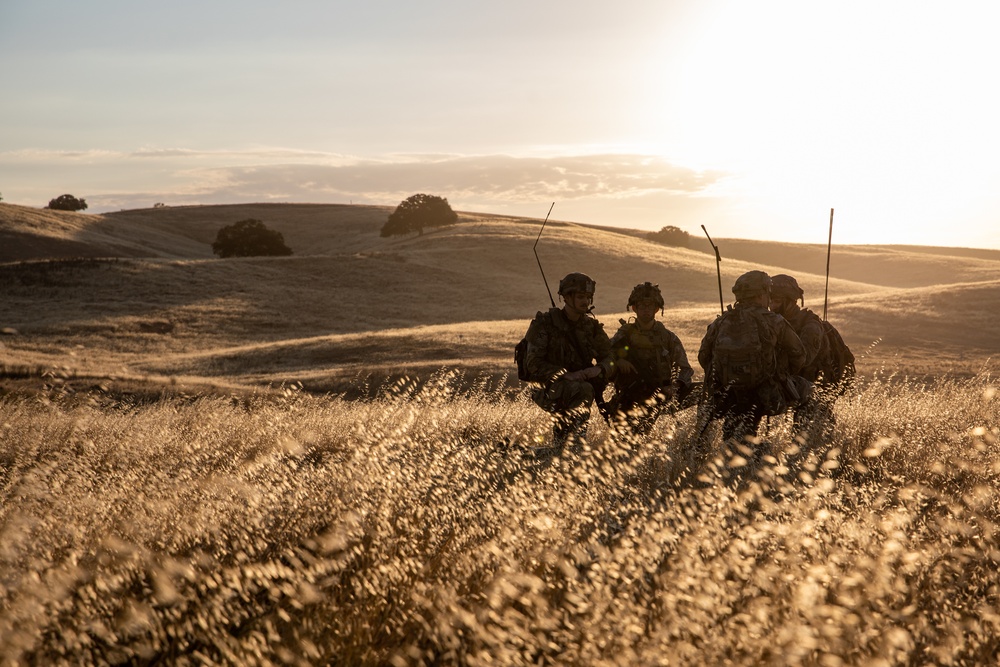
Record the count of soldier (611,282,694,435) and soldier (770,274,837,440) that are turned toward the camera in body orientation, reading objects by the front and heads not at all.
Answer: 1

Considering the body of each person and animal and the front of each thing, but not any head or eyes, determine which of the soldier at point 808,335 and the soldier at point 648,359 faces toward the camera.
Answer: the soldier at point 648,359

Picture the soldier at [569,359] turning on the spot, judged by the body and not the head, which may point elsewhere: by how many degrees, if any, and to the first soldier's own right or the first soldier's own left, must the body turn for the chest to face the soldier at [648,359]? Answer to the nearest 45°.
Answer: approximately 90° to the first soldier's own left

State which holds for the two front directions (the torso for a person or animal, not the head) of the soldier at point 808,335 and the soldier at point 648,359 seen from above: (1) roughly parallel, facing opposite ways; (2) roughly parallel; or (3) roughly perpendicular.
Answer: roughly perpendicular

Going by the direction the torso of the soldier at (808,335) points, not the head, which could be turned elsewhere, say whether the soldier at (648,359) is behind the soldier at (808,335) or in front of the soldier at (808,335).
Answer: in front

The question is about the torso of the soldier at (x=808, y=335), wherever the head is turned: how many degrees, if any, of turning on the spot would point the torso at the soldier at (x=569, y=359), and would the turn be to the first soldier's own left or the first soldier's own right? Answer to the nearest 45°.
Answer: approximately 45° to the first soldier's own left

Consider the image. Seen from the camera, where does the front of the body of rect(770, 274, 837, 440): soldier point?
to the viewer's left

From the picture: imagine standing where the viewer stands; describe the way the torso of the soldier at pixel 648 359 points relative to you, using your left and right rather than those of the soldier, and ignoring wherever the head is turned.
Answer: facing the viewer

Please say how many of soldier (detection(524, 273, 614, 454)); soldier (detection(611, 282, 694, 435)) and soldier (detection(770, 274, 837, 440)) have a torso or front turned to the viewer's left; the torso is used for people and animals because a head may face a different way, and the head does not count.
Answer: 1

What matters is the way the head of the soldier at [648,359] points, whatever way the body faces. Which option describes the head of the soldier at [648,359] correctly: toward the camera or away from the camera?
toward the camera

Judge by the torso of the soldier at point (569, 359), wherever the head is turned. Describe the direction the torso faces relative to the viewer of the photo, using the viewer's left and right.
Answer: facing the viewer and to the right of the viewer

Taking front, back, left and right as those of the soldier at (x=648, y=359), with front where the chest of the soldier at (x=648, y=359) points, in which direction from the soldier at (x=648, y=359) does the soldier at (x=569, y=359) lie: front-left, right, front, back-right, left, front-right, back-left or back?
front-right

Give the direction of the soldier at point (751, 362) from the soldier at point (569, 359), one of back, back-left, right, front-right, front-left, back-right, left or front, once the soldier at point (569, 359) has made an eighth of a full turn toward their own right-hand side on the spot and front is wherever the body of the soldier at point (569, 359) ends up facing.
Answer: left

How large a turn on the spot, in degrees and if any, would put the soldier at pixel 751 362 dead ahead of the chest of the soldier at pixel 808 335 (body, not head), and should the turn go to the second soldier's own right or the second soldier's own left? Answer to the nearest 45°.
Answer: approximately 90° to the second soldier's own left
